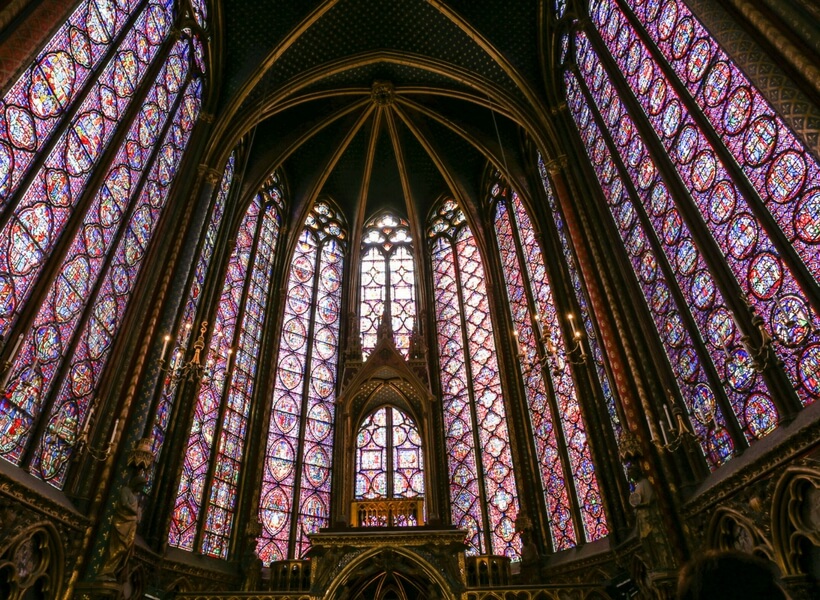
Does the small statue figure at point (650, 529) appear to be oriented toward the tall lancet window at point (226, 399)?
yes

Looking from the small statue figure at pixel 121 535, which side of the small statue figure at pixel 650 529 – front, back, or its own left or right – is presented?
front

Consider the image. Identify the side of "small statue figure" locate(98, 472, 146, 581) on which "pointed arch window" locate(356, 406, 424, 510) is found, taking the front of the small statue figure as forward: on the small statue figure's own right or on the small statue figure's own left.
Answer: on the small statue figure's own left

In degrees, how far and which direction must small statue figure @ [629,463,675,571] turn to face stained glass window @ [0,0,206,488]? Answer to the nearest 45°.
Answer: approximately 45° to its left

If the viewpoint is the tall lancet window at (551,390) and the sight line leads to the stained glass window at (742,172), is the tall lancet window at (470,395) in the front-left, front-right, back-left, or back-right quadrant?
back-right

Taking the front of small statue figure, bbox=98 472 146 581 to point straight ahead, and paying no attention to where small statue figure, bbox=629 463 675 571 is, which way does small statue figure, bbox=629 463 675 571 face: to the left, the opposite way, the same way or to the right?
the opposite way

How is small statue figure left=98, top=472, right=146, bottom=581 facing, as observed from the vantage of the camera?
facing the viewer and to the right of the viewer

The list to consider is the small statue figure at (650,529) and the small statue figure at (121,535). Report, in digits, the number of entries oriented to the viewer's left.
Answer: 1

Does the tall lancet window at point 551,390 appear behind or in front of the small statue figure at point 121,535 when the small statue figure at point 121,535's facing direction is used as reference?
in front

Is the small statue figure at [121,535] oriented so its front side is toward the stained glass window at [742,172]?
yes

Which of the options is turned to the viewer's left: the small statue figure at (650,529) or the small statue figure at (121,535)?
the small statue figure at (650,529)

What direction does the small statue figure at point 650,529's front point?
to the viewer's left
